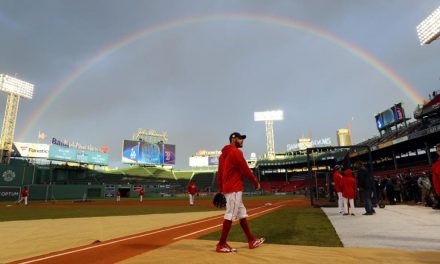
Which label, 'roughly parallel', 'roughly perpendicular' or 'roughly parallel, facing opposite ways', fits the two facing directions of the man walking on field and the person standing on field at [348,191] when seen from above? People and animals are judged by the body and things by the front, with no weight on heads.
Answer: roughly perpendicular

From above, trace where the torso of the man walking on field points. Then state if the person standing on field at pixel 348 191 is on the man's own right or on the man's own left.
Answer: on the man's own left

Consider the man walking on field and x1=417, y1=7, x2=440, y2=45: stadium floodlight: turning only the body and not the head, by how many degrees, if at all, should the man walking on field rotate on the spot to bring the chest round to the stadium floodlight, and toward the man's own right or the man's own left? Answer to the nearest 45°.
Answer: approximately 45° to the man's own left

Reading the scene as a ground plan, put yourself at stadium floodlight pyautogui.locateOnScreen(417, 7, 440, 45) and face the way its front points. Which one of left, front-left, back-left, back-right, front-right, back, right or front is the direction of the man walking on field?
front-left

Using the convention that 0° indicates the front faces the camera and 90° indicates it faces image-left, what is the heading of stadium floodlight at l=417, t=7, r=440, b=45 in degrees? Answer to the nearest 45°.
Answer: approximately 45°
